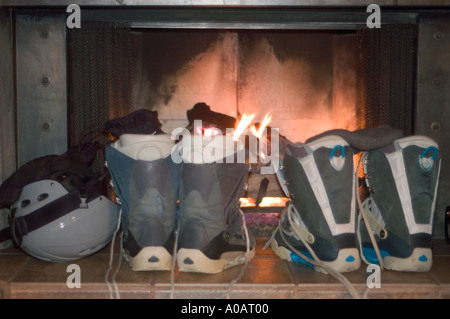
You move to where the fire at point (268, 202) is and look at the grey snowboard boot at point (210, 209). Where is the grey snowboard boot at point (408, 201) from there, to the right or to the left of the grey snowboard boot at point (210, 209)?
left

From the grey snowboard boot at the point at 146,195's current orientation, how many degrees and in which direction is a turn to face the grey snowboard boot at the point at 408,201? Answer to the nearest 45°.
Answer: approximately 90° to its right

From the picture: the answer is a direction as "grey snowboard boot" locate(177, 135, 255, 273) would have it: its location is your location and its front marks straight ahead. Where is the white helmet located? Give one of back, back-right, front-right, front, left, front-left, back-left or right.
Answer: back-left

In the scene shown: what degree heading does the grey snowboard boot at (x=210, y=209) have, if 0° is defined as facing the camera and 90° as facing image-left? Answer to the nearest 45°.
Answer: approximately 225°

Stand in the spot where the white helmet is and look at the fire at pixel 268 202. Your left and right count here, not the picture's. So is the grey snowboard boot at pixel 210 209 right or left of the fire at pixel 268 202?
right

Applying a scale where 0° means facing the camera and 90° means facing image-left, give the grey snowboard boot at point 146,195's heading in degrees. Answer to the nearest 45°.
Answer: approximately 180°
